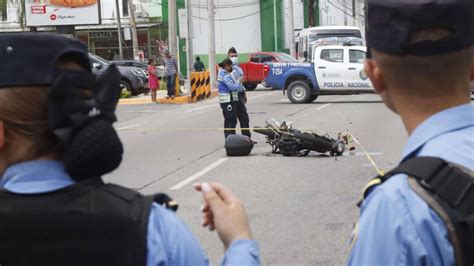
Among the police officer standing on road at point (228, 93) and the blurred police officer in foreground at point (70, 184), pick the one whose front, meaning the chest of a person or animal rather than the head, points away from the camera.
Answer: the blurred police officer in foreground

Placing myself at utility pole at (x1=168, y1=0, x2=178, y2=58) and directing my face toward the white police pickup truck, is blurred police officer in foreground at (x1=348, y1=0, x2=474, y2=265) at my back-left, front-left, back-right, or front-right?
front-right

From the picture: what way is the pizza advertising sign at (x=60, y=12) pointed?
toward the camera

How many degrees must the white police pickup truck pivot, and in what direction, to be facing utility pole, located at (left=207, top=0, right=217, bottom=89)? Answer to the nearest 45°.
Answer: approximately 135° to its left

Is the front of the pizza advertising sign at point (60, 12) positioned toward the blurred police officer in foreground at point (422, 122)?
yes

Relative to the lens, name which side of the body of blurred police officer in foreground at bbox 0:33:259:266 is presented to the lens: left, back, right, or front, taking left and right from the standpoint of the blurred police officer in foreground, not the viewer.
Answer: back

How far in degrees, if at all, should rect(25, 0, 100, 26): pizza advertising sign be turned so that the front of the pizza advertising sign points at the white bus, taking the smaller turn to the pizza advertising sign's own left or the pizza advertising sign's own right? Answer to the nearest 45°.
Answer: approximately 45° to the pizza advertising sign's own left

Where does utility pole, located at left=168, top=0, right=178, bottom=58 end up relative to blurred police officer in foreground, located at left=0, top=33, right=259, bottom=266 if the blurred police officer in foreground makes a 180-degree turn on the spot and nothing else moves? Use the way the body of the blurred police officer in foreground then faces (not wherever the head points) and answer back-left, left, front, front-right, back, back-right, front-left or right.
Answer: back

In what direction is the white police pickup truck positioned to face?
to the viewer's right

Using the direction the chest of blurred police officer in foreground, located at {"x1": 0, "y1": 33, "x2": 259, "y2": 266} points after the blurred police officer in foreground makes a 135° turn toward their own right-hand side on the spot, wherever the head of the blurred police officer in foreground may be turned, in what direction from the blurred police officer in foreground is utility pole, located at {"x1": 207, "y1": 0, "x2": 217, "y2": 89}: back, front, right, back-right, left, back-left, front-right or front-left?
back-left

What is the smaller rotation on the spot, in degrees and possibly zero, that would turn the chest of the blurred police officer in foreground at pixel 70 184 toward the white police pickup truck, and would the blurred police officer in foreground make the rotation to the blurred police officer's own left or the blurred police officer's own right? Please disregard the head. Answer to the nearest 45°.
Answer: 0° — they already face it
